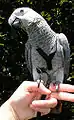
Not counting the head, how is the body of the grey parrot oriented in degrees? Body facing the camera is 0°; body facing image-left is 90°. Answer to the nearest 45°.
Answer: approximately 45°
